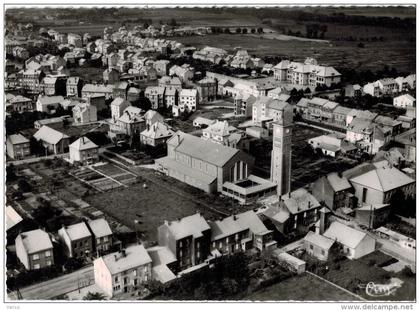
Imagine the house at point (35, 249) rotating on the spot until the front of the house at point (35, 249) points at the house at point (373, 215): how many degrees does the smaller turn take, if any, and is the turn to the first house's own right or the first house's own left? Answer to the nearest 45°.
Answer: approximately 45° to the first house's own left

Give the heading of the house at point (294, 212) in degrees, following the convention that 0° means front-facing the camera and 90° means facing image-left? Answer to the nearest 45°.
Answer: approximately 315°

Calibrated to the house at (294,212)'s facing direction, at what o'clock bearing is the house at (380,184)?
the house at (380,184) is roughly at 9 o'clock from the house at (294,212).

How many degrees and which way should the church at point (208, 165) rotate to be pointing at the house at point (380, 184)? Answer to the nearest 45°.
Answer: approximately 45° to its left

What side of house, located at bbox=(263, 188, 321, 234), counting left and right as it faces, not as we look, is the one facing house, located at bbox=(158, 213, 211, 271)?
right

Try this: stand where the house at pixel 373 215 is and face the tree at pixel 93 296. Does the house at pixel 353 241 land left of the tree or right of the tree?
left
